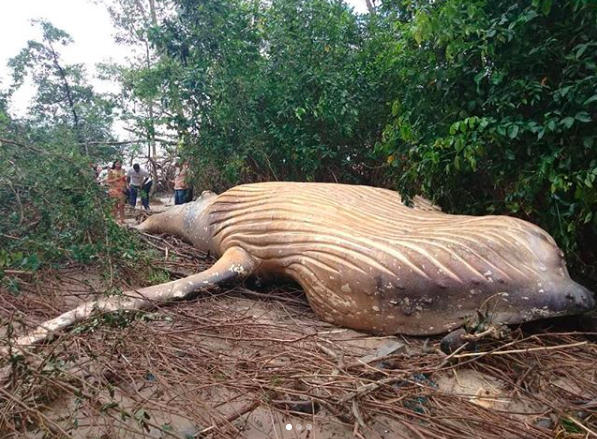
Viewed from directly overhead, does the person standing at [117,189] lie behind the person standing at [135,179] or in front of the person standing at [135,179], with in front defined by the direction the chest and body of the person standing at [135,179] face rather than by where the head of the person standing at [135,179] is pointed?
in front

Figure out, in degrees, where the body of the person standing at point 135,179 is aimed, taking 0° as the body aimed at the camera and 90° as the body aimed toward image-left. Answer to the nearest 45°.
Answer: approximately 0°

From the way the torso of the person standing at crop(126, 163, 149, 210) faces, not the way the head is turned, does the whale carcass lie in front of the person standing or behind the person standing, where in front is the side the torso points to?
in front
